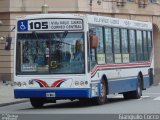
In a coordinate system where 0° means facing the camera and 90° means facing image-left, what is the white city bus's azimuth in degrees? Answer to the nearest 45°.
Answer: approximately 45°
